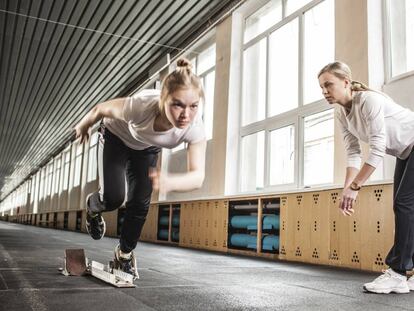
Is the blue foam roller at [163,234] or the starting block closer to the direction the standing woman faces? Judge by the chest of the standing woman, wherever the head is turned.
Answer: the starting block

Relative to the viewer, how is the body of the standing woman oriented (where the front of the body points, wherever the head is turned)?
to the viewer's left

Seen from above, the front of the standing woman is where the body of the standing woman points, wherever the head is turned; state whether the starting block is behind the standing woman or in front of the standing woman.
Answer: in front
